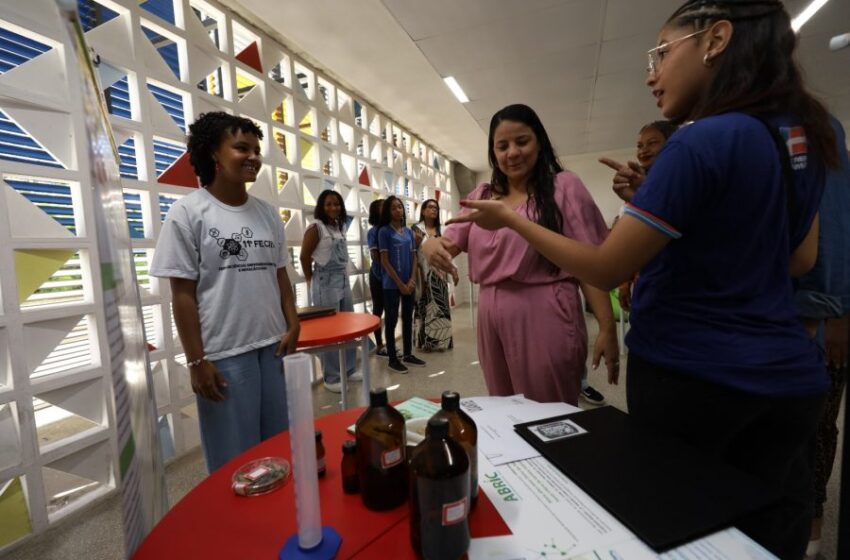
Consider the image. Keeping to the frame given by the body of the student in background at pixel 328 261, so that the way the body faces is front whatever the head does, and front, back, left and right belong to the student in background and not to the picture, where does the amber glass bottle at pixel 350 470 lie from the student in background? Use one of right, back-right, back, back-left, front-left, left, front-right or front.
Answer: front-right

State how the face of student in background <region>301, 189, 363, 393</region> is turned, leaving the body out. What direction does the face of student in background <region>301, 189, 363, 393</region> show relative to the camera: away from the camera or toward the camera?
toward the camera

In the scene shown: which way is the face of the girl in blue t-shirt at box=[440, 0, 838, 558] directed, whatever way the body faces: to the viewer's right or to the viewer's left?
to the viewer's left

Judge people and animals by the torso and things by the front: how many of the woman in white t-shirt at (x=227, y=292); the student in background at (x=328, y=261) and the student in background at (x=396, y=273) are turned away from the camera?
0

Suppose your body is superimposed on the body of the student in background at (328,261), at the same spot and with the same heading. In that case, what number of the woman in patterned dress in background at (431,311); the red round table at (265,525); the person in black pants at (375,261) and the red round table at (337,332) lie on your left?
2

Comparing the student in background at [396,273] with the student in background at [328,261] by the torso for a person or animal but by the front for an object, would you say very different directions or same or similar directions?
same or similar directions

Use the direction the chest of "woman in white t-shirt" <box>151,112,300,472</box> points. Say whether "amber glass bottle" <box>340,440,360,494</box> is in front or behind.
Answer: in front

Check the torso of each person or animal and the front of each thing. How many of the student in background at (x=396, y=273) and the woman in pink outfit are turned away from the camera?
0

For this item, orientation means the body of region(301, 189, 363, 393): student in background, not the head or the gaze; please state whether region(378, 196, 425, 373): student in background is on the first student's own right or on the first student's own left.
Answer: on the first student's own left
